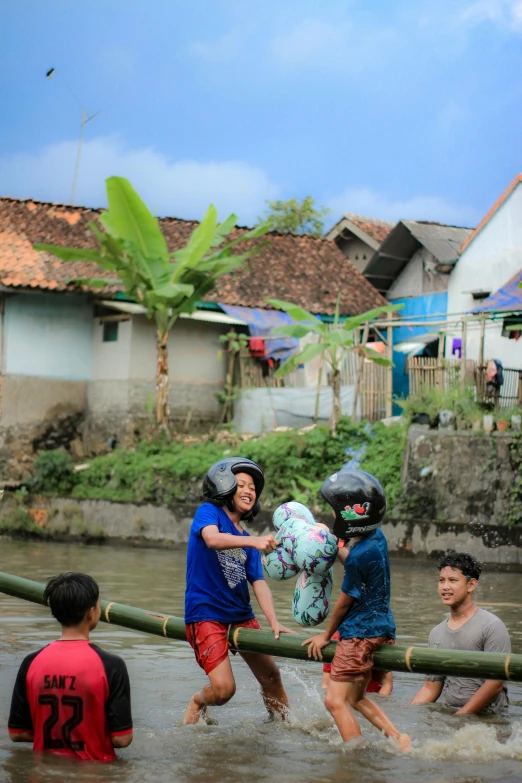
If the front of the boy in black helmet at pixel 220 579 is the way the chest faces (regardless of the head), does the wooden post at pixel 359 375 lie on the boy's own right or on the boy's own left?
on the boy's own left

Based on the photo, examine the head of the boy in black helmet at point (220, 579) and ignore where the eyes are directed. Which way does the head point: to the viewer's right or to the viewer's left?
to the viewer's right

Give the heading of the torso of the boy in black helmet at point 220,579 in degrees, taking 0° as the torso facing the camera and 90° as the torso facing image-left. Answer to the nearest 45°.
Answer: approximately 315°

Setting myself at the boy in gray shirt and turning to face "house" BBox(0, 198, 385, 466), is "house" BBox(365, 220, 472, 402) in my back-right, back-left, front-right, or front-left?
front-right

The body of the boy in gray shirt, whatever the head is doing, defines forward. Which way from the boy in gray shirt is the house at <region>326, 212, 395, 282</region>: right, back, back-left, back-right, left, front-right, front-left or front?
back-right

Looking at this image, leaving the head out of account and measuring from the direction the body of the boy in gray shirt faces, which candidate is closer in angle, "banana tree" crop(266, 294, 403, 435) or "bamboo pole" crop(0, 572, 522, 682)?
the bamboo pole

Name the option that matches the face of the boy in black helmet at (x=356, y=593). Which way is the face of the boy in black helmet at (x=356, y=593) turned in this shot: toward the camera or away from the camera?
away from the camera

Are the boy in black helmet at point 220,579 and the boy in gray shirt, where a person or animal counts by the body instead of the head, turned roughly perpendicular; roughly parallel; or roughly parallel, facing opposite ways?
roughly perpendicular

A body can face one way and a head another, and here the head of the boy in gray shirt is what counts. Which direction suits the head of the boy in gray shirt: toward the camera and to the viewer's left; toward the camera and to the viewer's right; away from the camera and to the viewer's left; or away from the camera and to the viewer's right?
toward the camera and to the viewer's left

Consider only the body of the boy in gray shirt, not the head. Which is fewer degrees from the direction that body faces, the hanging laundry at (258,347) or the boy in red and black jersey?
the boy in red and black jersey

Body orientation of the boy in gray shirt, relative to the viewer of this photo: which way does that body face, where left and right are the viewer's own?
facing the viewer and to the left of the viewer

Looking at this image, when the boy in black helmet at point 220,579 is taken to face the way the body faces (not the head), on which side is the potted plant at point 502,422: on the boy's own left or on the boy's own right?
on the boy's own left

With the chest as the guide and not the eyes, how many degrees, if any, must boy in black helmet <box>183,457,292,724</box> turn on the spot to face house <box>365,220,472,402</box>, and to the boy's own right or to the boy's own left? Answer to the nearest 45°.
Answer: approximately 135° to the boy's own left

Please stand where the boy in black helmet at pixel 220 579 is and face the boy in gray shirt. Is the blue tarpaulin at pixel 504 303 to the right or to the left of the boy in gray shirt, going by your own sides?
left

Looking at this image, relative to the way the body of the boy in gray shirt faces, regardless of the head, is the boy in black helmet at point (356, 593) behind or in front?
in front

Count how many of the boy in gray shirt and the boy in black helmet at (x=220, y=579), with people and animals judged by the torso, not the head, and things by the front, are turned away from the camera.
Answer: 0
